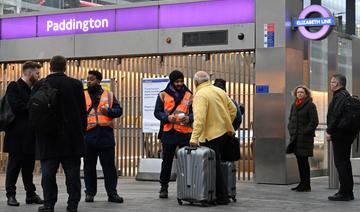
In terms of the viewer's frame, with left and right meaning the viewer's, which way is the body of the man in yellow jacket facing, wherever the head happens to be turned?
facing away from the viewer and to the left of the viewer

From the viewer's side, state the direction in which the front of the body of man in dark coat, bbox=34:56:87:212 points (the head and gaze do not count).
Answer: away from the camera

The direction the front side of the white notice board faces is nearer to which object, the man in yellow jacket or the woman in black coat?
the man in yellow jacket

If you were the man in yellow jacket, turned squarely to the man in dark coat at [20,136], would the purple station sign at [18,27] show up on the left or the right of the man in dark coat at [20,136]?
right

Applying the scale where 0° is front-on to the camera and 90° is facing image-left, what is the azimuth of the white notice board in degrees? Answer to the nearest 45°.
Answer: approximately 0°

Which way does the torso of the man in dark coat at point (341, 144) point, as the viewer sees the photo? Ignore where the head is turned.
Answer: to the viewer's left

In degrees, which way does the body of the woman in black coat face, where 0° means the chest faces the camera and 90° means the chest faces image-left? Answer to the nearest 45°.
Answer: approximately 45°

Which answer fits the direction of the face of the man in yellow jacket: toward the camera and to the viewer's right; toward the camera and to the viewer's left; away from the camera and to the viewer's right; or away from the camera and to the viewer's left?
away from the camera and to the viewer's left

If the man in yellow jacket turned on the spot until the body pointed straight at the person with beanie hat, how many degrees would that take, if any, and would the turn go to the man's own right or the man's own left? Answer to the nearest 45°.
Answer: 0° — they already face them

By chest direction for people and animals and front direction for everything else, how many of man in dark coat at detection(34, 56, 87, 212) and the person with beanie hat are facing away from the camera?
1

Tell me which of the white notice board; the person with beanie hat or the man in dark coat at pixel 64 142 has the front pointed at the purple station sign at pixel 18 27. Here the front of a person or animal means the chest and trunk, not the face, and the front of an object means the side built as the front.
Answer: the man in dark coat

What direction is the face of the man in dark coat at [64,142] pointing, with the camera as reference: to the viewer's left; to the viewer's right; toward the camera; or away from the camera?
away from the camera
